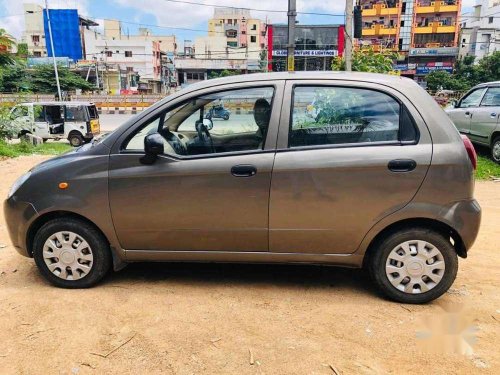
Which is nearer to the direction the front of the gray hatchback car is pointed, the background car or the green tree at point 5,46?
the green tree

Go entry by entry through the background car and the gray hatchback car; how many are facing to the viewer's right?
0

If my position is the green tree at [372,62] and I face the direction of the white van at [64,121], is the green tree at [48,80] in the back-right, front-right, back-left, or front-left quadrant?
front-right

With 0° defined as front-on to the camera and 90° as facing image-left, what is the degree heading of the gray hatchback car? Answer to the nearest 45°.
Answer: approximately 90°

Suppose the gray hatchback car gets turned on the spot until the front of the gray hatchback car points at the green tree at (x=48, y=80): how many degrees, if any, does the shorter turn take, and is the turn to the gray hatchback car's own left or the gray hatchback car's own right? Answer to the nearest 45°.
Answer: approximately 45° to the gray hatchback car's own right

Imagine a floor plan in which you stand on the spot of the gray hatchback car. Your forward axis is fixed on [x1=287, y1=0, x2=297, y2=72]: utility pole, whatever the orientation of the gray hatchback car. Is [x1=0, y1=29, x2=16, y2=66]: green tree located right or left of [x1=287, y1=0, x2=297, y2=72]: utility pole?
left

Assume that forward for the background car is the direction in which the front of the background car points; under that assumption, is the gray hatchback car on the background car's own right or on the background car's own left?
on the background car's own left

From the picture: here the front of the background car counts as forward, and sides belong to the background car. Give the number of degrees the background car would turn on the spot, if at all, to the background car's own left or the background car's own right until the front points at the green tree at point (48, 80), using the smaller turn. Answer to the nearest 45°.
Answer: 0° — it already faces it

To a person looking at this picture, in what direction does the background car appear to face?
facing away from the viewer and to the left of the viewer

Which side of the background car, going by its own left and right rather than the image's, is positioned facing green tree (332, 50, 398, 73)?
front

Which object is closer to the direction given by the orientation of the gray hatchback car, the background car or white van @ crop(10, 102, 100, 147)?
the white van
